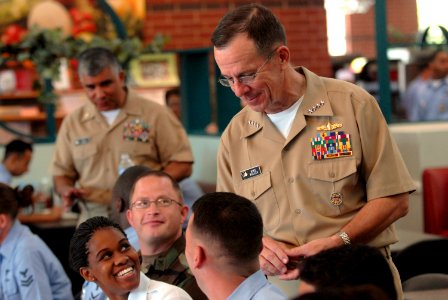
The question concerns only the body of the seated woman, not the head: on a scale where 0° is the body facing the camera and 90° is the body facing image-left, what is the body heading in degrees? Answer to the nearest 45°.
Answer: approximately 315°

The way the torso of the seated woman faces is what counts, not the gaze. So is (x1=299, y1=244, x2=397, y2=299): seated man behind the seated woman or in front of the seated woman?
in front

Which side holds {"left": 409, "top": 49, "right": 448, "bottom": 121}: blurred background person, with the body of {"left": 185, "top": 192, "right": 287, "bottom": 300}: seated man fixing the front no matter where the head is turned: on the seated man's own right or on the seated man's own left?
on the seated man's own right

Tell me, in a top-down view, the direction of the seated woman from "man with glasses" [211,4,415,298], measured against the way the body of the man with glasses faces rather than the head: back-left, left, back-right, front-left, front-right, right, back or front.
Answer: front-right

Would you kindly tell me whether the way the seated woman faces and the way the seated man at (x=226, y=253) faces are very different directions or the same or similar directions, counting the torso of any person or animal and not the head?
very different directions

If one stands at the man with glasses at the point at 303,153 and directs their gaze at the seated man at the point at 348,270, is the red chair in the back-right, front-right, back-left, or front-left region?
back-left

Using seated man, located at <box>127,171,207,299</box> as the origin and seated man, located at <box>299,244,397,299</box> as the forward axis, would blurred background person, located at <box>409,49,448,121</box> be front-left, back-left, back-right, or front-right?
back-left

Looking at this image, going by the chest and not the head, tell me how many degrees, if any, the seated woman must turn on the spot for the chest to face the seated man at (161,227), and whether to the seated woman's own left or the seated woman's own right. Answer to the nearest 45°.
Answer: approximately 90° to the seated woman's own left

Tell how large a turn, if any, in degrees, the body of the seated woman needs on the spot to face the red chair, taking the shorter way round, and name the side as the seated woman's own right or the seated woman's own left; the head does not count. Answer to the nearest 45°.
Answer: approximately 90° to the seated woman's own left

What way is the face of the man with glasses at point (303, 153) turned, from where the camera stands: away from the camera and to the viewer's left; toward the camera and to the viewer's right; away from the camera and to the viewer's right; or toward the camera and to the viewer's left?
toward the camera and to the viewer's left

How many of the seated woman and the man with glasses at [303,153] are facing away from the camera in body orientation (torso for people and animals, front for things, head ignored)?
0

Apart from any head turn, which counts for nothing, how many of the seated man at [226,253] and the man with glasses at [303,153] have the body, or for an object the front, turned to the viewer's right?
0

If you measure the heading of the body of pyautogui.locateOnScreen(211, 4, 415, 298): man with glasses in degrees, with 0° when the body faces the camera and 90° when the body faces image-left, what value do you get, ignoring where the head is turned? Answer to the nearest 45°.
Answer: approximately 45°
